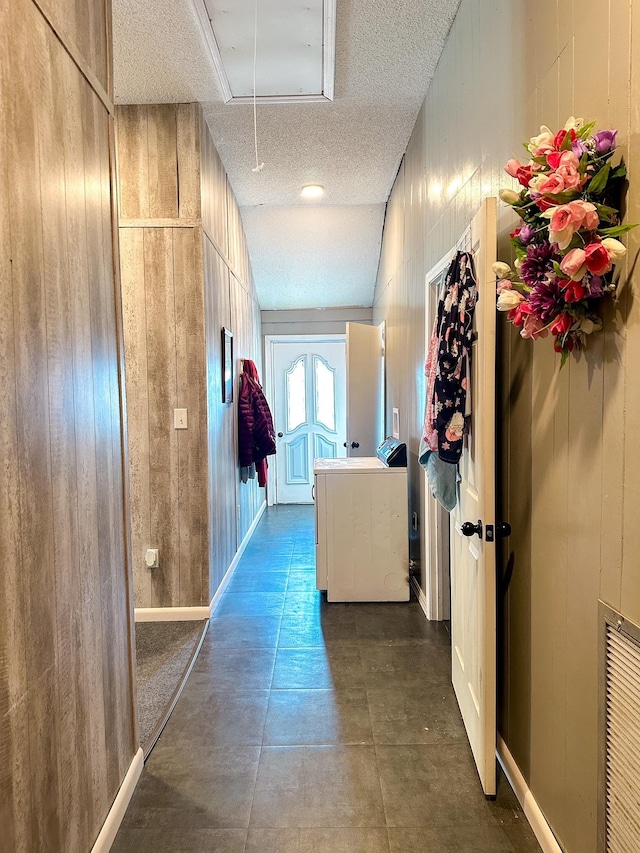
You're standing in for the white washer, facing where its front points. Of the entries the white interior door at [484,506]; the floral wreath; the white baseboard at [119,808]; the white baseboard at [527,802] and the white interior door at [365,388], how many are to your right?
1

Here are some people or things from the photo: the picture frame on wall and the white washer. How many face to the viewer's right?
1

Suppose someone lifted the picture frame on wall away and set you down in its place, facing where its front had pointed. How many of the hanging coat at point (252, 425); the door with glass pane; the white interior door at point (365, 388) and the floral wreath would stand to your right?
1

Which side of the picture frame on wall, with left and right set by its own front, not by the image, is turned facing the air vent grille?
right

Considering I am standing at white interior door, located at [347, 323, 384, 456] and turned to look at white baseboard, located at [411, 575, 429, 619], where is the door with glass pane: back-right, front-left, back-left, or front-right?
back-right

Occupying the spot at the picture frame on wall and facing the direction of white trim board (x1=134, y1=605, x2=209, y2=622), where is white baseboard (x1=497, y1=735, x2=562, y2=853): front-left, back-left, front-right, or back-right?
front-left

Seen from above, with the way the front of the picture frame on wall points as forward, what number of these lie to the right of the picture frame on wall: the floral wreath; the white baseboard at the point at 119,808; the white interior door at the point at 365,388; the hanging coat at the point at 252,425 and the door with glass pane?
2

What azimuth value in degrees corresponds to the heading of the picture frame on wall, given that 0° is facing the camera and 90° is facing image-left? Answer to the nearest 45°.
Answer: approximately 270°

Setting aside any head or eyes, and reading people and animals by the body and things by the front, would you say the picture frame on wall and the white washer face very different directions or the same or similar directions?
very different directions
